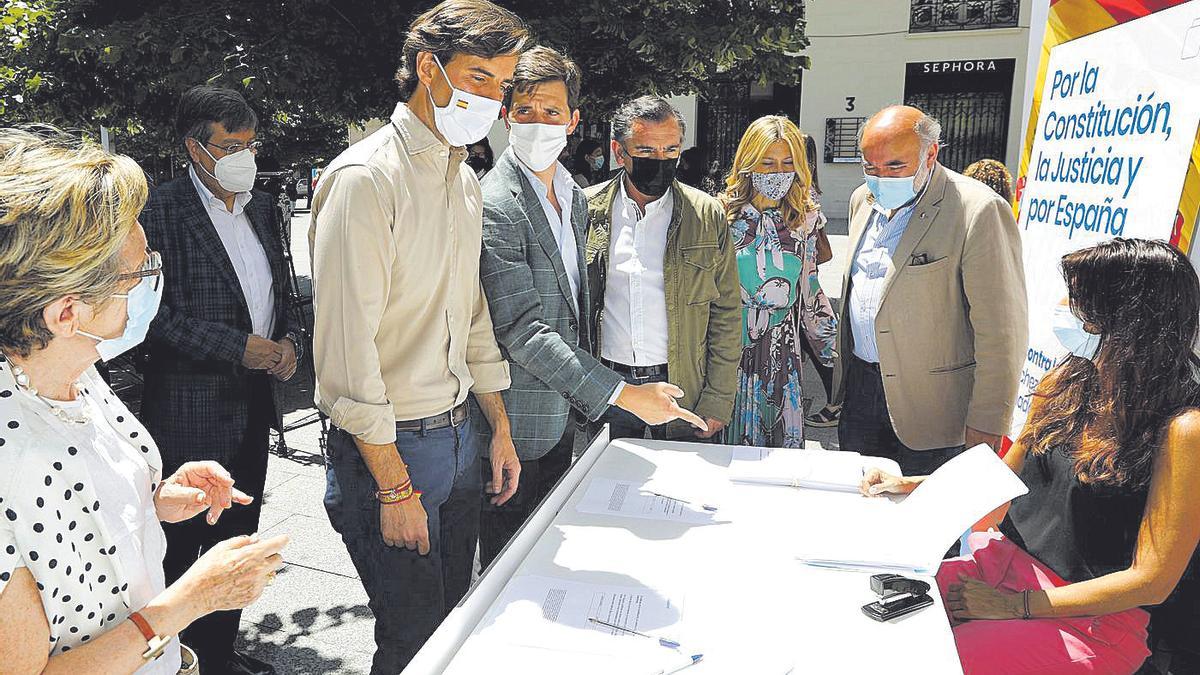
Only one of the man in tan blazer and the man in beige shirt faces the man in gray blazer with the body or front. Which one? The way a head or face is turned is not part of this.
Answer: the man in tan blazer

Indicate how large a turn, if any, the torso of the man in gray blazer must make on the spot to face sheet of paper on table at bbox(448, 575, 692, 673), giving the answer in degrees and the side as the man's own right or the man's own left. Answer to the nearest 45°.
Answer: approximately 45° to the man's own right

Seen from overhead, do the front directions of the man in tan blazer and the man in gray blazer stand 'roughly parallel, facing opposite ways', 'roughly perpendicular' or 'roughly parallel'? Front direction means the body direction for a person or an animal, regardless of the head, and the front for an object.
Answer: roughly perpendicular

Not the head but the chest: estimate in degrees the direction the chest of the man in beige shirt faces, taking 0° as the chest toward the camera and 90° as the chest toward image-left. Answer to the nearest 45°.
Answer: approximately 315°
